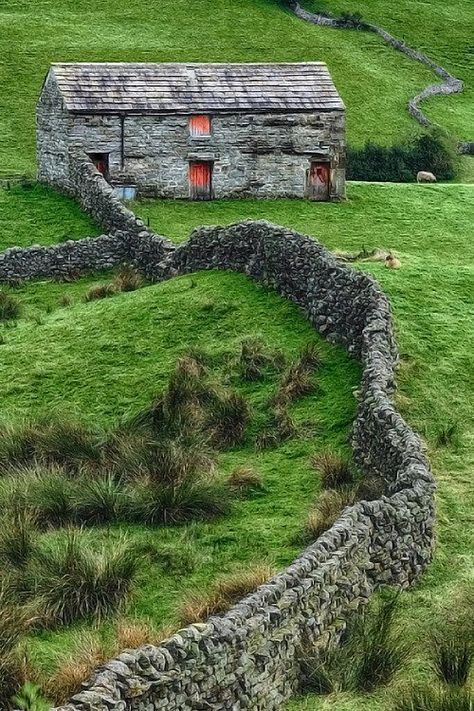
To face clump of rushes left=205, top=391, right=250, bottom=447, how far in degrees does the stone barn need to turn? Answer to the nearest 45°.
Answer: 0° — it already faces it

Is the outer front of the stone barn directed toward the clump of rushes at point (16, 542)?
yes

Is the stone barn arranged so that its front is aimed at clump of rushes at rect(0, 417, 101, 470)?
yes

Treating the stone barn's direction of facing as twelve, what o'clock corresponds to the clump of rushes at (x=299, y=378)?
The clump of rushes is roughly at 12 o'clock from the stone barn.

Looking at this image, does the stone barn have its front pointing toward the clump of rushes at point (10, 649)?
yes

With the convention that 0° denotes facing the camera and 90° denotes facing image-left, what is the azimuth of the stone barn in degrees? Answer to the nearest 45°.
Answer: approximately 0°

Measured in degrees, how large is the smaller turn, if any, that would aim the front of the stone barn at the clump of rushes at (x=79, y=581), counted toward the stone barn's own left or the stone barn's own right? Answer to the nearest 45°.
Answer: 0° — it already faces it

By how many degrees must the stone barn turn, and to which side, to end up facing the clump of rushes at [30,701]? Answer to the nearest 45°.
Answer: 0° — it already faces it

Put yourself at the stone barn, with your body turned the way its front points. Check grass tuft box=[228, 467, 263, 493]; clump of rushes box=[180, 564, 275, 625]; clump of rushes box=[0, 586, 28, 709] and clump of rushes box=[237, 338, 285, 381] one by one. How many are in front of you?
4

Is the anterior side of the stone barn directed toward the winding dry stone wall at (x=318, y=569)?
yes

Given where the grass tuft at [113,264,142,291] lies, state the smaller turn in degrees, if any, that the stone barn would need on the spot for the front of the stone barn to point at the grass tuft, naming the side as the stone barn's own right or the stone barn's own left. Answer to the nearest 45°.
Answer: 0° — it already faces it
